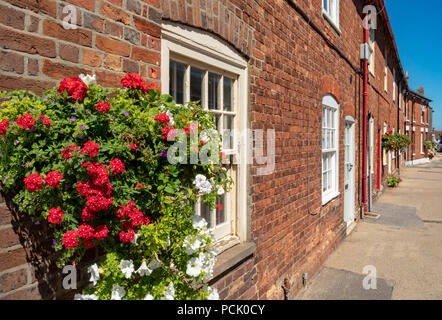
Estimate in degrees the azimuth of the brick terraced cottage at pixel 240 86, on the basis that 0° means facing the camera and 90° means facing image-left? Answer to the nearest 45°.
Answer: approximately 315°

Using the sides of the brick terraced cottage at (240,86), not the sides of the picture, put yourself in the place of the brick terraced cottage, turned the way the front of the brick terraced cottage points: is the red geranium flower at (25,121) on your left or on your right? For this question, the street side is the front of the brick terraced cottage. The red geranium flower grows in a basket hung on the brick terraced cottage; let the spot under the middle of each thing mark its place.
on your right
